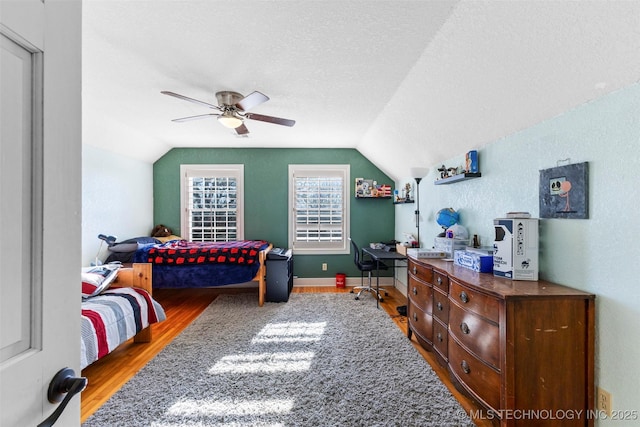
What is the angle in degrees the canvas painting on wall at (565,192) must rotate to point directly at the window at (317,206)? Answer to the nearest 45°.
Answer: approximately 90° to its right

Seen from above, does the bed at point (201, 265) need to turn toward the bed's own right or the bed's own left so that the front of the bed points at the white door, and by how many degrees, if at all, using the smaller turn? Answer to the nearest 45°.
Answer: approximately 90° to the bed's own right

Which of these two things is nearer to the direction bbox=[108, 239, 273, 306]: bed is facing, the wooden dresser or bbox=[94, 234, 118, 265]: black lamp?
the wooden dresser

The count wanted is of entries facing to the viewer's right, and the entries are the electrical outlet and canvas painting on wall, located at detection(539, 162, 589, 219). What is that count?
0

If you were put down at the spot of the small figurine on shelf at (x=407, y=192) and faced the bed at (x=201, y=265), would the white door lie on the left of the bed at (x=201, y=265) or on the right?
left

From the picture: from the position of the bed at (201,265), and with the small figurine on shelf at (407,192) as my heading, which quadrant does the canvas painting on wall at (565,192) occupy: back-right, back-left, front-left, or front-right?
front-right

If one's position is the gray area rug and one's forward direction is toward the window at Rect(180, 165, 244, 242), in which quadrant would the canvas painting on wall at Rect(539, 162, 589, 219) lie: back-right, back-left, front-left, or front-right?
back-right

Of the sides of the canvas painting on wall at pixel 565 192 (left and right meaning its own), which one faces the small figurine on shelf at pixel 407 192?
right

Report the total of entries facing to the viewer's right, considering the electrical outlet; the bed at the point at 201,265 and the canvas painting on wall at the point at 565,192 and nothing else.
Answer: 1

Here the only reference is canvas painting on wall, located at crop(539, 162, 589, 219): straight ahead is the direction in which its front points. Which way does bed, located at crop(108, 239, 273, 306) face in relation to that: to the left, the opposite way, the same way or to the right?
the opposite way

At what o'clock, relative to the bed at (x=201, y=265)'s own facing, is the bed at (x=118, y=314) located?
the bed at (x=118, y=314) is roughly at 4 o'clock from the bed at (x=201, y=265).

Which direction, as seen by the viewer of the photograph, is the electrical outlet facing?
facing the viewer and to the left of the viewer

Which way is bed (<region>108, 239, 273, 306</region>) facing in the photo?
to the viewer's right

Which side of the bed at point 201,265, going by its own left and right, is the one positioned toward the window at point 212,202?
left

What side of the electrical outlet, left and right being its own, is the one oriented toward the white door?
front

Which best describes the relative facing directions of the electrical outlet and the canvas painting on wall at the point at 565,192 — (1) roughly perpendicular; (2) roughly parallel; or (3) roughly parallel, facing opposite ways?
roughly parallel
